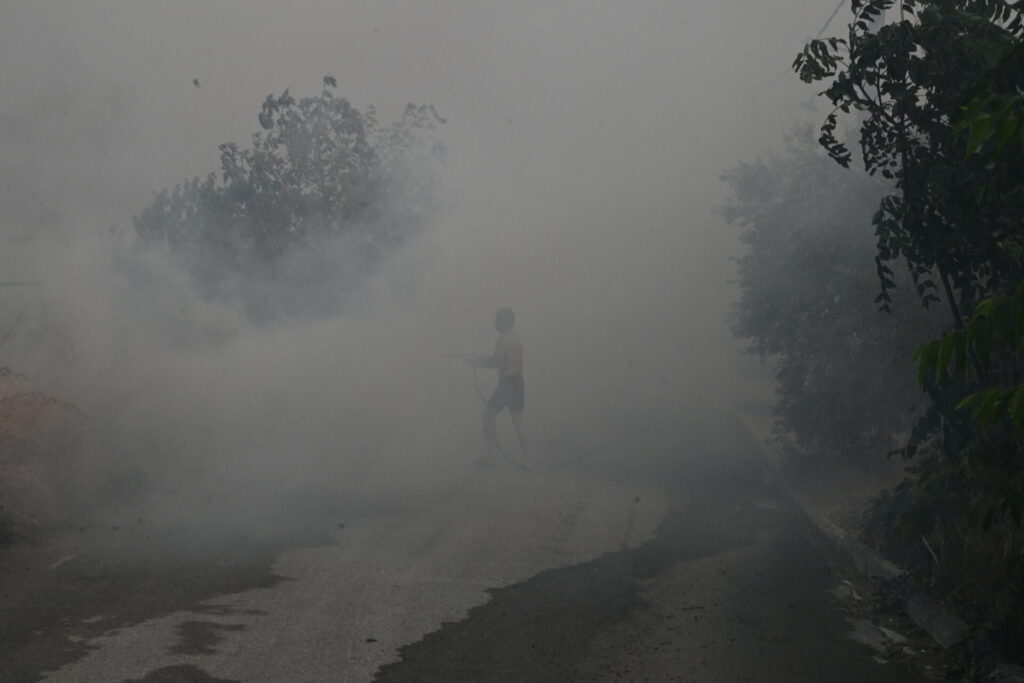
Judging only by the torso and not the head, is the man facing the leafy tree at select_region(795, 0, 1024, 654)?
no

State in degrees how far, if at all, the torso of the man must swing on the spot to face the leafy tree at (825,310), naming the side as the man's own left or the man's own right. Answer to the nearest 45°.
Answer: approximately 135° to the man's own left

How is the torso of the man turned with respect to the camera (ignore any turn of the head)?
to the viewer's left

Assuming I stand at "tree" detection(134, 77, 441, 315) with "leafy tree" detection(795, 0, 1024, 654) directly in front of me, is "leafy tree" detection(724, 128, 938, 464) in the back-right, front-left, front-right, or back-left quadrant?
front-left
